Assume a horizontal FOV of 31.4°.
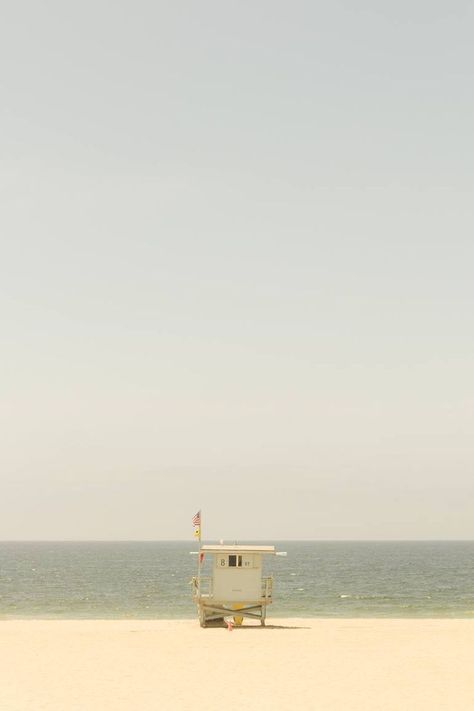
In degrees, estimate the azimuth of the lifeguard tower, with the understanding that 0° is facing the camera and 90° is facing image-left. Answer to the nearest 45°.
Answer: approximately 180°
